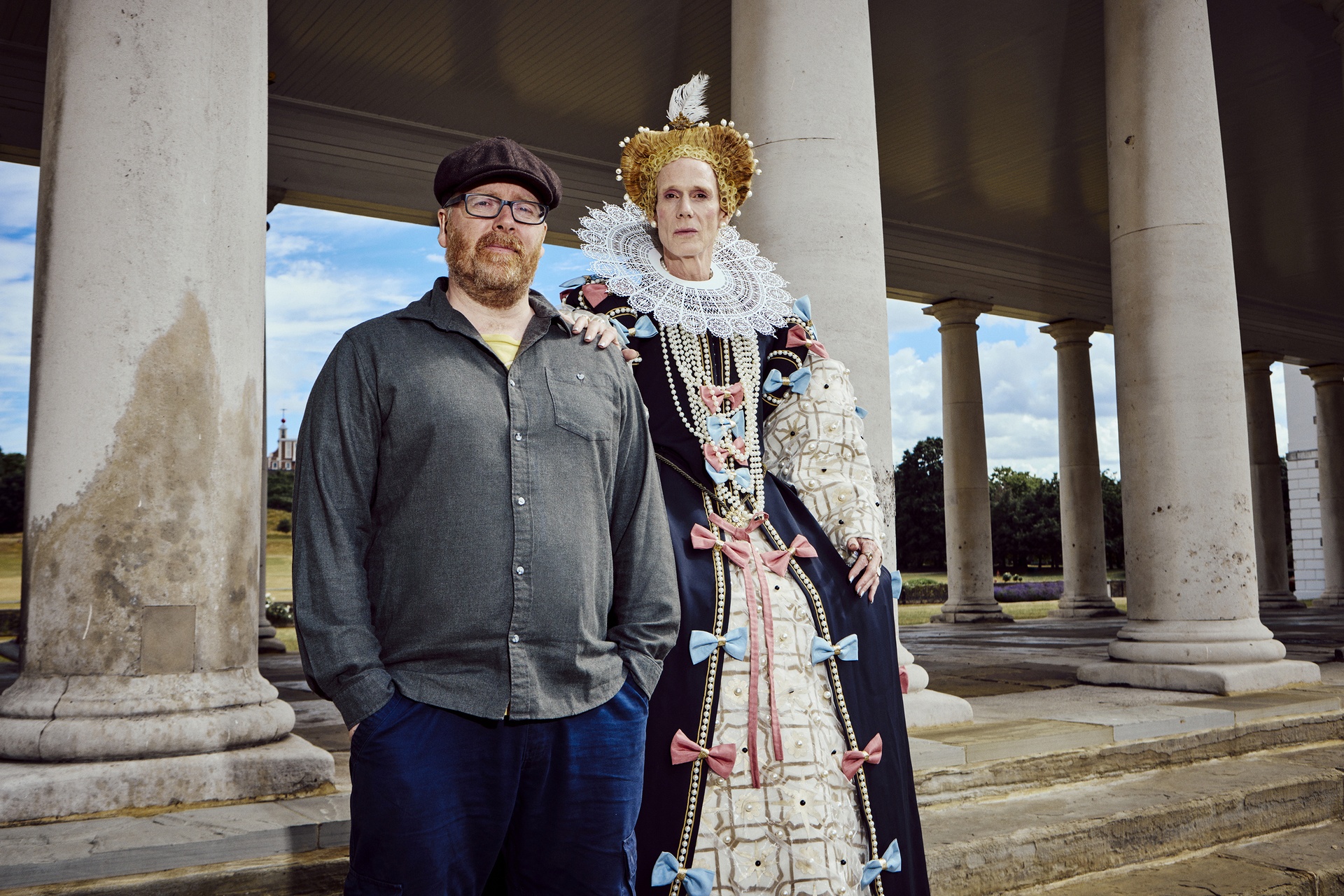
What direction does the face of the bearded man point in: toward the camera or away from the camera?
toward the camera

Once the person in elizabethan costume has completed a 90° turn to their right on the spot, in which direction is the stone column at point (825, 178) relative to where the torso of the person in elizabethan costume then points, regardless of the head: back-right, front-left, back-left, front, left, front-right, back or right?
right

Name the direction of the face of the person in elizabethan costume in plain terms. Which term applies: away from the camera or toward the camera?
toward the camera

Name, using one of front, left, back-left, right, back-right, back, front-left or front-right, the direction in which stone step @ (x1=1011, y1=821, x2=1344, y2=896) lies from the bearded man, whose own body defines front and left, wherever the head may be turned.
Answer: back-left

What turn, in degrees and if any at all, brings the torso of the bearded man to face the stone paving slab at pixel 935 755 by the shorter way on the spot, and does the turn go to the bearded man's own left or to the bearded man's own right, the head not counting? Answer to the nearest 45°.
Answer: approximately 135° to the bearded man's own left

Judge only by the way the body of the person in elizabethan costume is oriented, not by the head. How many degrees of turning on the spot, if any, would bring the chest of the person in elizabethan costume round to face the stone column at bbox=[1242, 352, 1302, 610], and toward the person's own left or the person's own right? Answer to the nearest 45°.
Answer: approximately 135° to the person's own left

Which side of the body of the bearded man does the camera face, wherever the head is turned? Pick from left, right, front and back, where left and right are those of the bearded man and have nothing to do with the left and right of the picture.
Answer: front

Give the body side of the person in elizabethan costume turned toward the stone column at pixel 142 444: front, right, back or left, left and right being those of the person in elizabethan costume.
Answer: right

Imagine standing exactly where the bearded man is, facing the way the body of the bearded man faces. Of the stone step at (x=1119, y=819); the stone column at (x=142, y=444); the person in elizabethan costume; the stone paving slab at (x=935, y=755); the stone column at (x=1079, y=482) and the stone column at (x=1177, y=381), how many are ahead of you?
0

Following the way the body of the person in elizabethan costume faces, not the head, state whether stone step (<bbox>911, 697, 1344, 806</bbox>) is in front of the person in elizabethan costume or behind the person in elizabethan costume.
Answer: behind

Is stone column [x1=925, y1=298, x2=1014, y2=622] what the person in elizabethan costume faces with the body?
no

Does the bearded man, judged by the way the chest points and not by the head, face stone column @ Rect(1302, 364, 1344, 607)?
no

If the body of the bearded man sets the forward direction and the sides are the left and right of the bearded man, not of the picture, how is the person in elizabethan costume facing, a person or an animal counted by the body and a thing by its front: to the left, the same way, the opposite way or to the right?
the same way

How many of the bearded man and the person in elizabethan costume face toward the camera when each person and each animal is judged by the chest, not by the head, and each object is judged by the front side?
2
